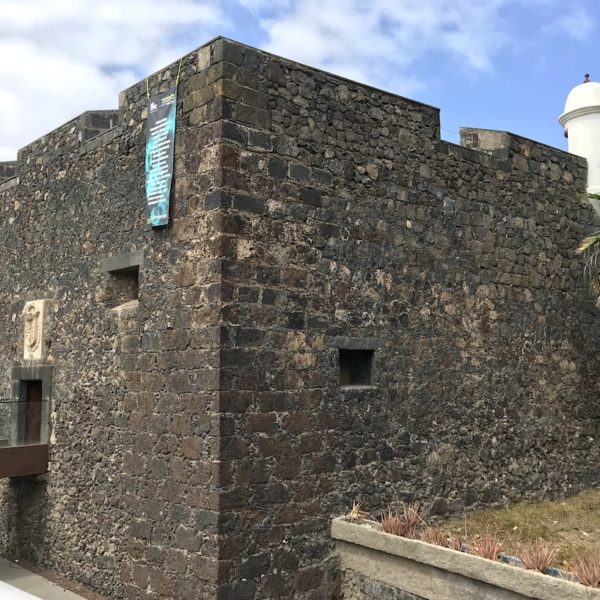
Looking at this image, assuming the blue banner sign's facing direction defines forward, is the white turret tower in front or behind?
behind

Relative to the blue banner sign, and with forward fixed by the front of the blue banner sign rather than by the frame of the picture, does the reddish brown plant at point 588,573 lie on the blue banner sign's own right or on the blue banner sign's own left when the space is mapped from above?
on the blue banner sign's own left

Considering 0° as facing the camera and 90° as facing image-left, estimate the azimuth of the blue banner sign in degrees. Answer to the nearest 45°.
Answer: approximately 45°
